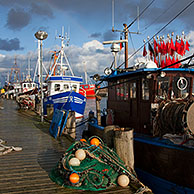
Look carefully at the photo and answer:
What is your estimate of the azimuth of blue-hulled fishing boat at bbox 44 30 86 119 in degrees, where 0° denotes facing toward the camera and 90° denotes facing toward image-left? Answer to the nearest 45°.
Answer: approximately 315°

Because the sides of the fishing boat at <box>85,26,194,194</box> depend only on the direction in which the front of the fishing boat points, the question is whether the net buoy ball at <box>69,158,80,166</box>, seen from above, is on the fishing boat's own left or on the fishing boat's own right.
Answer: on the fishing boat's own right

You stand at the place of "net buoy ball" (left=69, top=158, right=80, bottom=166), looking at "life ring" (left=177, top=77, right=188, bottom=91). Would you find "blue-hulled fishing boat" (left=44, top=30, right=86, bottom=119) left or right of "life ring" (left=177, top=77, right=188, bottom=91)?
left

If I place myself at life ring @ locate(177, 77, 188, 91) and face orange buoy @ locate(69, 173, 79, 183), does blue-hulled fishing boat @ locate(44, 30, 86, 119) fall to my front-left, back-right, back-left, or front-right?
back-right

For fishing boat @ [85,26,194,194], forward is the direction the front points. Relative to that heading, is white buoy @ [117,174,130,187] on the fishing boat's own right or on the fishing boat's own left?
on the fishing boat's own right

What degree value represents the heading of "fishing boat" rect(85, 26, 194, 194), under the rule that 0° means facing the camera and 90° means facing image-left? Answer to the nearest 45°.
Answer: approximately 315°
